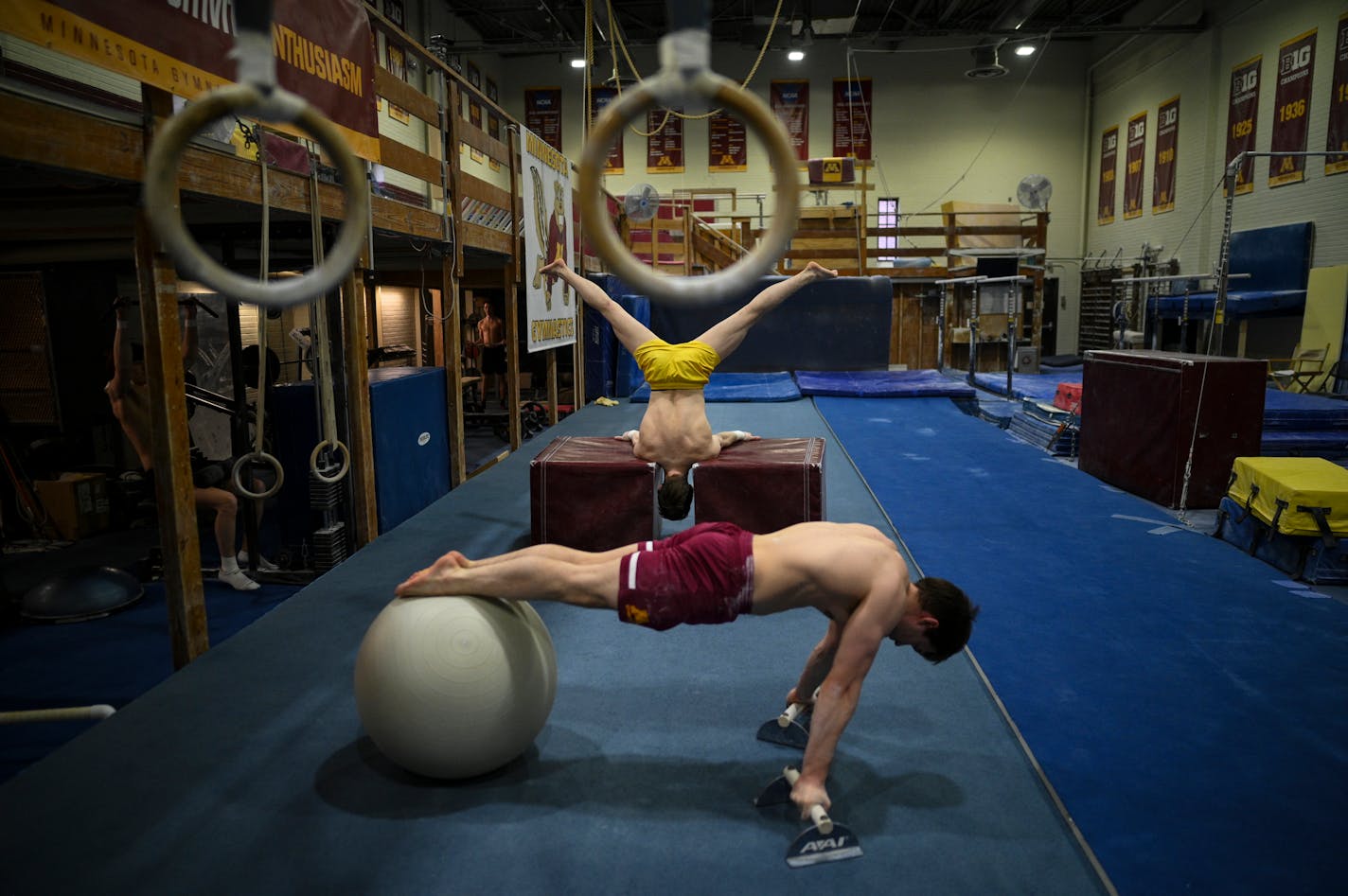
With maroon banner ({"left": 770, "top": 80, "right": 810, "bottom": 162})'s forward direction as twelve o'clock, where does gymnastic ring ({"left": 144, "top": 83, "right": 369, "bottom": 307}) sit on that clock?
The gymnastic ring is roughly at 12 o'clock from the maroon banner.

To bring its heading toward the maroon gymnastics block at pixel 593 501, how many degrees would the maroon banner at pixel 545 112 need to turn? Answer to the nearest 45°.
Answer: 0° — it already faces it

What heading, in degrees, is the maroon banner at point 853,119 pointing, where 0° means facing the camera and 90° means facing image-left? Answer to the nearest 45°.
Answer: approximately 0°

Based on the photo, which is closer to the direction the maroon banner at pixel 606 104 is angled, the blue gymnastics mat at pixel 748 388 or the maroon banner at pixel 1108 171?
the blue gymnastics mat

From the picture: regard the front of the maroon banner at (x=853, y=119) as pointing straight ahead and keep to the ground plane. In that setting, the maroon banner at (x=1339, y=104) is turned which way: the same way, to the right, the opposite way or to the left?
to the right

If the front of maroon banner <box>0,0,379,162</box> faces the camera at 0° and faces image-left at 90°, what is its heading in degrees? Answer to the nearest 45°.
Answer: approximately 315°

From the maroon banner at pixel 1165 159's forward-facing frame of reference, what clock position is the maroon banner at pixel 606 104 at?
the maroon banner at pixel 606 104 is roughly at 1 o'clock from the maroon banner at pixel 1165 159.
